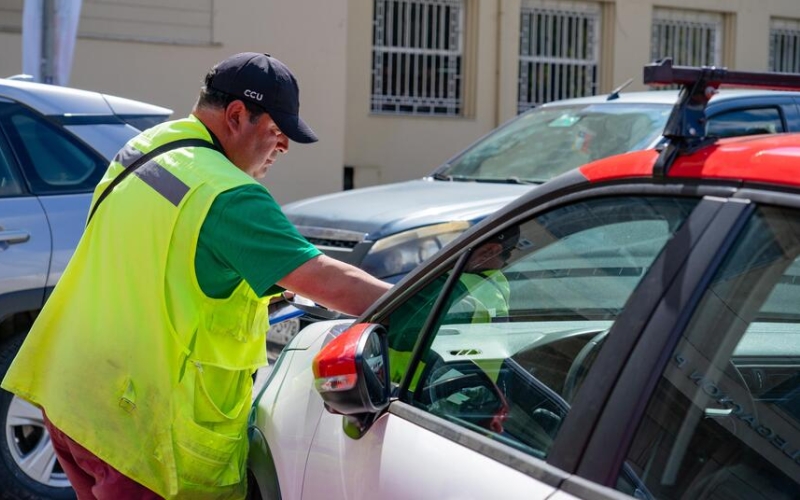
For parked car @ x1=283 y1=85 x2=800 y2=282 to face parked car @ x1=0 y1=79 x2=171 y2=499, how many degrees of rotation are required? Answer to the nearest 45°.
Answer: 0° — it already faces it

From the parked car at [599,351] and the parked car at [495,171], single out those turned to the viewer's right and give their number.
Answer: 0

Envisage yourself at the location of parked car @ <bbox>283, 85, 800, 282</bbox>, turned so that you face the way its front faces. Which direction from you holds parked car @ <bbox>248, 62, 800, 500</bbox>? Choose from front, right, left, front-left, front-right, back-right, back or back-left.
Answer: front-left

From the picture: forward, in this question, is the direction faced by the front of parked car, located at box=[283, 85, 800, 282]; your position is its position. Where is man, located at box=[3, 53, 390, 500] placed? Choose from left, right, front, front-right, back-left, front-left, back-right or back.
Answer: front-left

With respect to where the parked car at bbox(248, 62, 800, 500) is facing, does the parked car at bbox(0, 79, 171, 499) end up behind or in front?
in front

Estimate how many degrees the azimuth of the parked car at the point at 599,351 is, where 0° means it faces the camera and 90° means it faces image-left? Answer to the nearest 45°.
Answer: approximately 135°

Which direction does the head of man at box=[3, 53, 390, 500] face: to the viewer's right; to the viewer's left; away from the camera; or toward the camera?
to the viewer's right

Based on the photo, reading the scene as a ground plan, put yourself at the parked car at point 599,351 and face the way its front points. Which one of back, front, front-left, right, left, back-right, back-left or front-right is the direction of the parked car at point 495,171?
front-right

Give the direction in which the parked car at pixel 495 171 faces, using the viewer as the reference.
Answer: facing the viewer and to the left of the viewer
